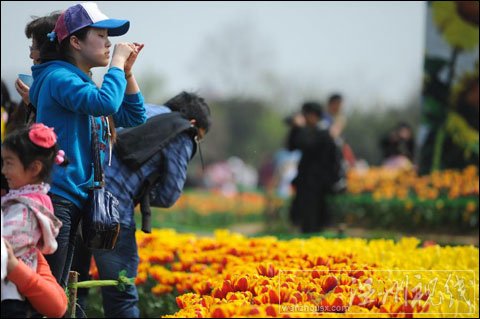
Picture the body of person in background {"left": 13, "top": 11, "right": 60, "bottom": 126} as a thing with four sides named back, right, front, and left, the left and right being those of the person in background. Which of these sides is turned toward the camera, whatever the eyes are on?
left

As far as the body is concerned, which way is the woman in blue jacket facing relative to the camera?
to the viewer's right

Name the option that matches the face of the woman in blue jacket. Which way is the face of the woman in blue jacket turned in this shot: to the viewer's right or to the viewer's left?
to the viewer's right

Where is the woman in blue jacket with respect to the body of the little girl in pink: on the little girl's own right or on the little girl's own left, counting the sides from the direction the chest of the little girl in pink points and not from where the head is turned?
on the little girl's own right

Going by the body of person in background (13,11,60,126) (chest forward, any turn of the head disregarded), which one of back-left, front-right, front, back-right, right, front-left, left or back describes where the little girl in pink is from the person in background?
left
